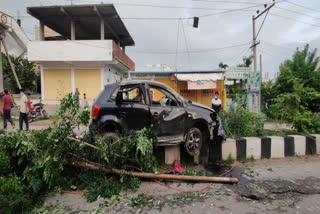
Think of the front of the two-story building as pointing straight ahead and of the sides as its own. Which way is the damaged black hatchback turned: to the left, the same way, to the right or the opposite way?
to the left

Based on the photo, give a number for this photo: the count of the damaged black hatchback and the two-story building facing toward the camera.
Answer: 1

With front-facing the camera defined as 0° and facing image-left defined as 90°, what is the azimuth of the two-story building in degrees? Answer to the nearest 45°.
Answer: approximately 0°

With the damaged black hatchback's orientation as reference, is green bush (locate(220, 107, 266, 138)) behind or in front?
in front

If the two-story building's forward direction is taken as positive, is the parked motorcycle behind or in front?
in front

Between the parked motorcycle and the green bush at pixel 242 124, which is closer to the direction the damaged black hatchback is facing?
the green bush

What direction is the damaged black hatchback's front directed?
to the viewer's right

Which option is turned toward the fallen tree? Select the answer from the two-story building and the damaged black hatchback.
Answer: the two-story building
